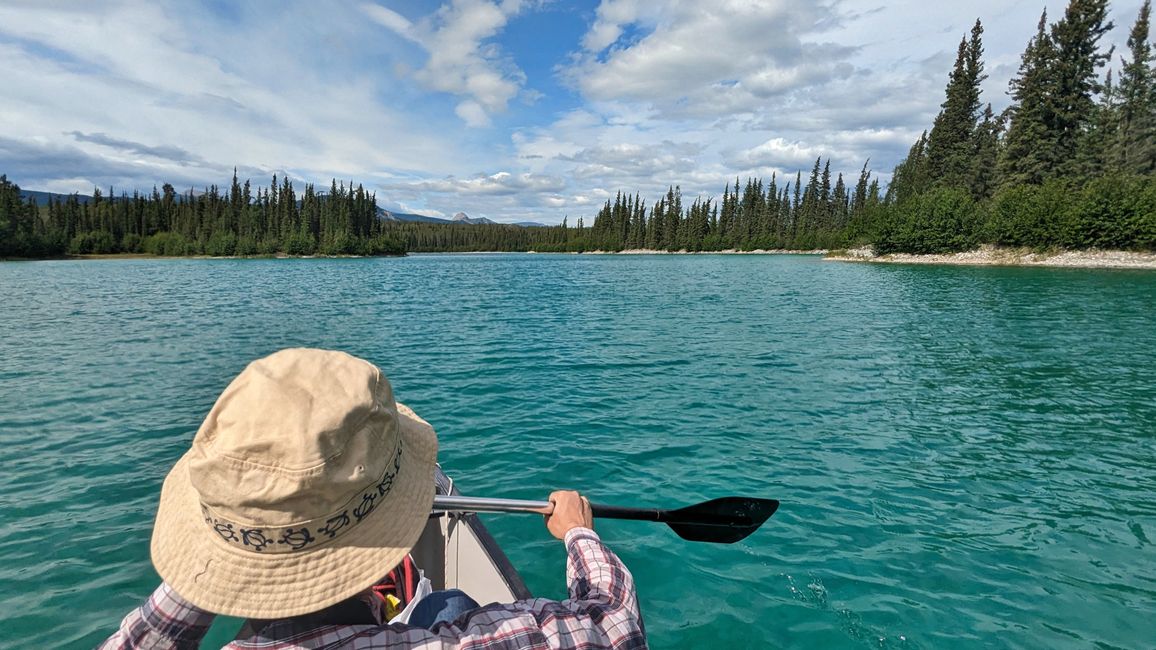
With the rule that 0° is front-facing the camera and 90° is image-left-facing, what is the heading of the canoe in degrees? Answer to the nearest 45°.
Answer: approximately 180°

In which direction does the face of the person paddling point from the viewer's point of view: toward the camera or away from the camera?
away from the camera

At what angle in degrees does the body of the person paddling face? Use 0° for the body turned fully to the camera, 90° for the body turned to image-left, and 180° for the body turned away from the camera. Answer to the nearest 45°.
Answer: approximately 180°
